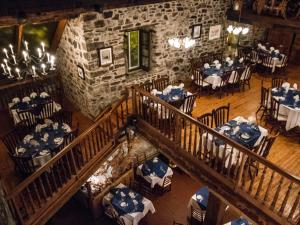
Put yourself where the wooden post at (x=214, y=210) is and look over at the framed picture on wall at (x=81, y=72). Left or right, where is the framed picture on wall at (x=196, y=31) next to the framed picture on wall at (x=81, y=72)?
right

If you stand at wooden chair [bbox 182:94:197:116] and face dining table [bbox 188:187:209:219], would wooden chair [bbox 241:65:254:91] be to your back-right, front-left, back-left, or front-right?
back-left

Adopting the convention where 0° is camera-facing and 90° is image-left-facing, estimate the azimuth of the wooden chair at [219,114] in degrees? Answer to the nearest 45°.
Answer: approximately 315°

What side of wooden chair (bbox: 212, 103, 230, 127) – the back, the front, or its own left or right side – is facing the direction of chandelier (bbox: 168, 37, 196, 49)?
back

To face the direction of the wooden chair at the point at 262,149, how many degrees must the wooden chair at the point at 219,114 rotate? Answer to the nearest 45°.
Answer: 0° — it already faces it

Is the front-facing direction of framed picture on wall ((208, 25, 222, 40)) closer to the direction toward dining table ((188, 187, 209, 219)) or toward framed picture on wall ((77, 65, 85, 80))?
the dining table

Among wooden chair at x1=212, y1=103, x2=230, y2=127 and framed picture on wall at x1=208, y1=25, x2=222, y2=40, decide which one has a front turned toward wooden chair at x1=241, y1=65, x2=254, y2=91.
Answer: the framed picture on wall

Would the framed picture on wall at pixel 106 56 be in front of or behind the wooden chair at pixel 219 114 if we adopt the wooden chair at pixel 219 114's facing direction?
behind

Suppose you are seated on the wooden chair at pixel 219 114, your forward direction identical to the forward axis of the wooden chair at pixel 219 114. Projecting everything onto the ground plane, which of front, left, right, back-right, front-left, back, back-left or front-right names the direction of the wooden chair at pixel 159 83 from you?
back

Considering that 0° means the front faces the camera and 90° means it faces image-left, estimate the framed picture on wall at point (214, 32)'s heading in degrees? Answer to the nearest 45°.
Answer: approximately 315°

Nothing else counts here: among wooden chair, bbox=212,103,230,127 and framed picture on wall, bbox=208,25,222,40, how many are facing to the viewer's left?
0

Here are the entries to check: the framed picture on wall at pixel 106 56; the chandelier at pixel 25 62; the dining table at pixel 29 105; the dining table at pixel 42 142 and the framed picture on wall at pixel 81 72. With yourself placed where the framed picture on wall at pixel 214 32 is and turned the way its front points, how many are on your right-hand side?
5

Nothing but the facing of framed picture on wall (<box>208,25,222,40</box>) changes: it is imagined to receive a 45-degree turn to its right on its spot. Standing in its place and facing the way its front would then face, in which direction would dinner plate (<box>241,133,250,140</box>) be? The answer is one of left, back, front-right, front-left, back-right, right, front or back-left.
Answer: front
